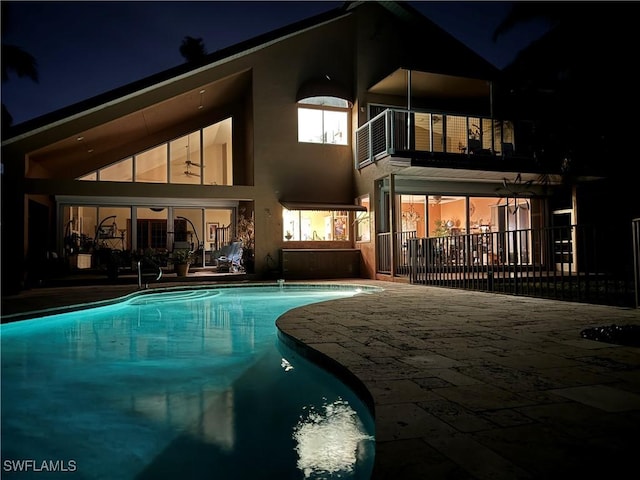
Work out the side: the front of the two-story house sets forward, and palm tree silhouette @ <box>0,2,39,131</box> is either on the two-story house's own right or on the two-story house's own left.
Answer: on the two-story house's own right

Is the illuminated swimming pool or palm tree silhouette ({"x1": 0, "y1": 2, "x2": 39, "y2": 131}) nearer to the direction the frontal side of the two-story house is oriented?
the illuminated swimming pool

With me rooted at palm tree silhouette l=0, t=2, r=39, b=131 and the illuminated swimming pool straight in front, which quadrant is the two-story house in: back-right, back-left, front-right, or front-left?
front-left

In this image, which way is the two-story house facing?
toward the camera

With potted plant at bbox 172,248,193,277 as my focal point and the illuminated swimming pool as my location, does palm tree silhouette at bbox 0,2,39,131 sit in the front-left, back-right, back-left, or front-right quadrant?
front-left

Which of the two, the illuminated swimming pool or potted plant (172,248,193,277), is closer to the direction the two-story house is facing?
the illuminated swimming pool

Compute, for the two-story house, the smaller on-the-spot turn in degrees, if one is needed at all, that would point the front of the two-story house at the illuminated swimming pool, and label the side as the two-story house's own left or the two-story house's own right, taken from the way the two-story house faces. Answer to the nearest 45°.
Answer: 0° — it already faces it
